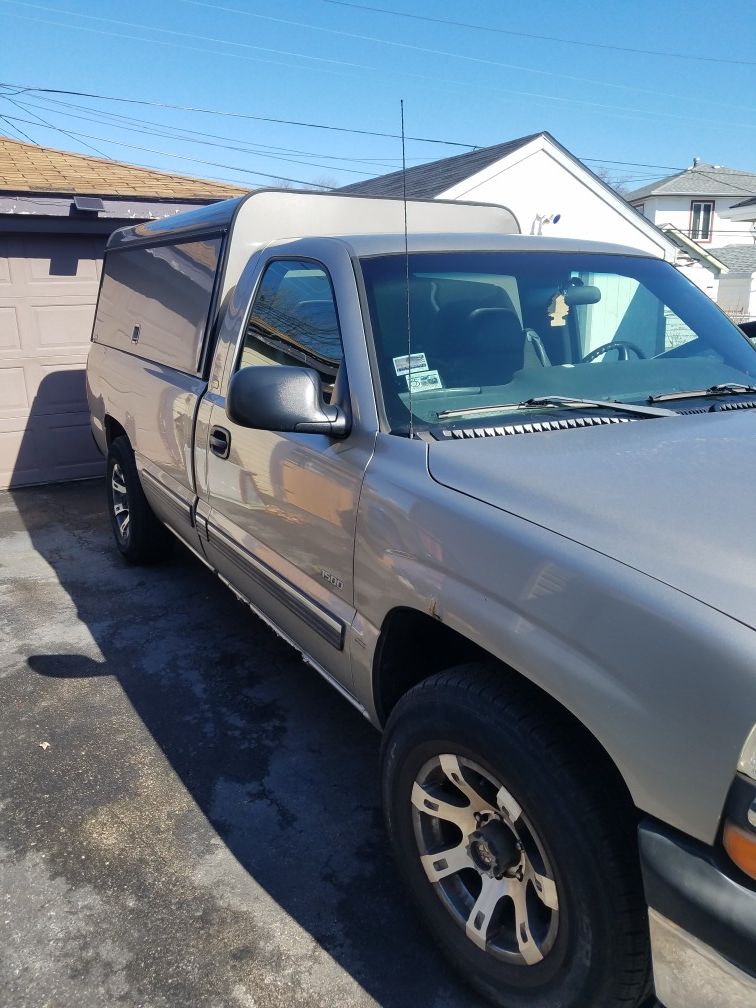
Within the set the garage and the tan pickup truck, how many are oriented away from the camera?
0

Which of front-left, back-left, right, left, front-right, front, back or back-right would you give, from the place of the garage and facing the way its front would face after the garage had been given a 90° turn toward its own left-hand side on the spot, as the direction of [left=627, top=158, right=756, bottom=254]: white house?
front-left

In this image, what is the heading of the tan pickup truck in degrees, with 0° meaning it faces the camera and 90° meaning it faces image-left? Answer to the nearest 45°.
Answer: approximately 315°

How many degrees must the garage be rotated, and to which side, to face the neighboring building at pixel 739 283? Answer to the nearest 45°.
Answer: approximately 135° to its left

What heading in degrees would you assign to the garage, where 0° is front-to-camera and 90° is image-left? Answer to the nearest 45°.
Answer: approximately 0°

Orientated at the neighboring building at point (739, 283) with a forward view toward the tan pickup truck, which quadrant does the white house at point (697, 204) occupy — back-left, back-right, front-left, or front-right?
back-right

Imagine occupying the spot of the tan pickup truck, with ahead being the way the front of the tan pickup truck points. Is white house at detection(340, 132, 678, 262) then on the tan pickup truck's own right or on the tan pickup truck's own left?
on the tan pickup truck's own left

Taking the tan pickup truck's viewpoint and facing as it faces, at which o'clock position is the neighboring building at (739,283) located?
The neighboring building is roughly at 8 o'clock from the tan pickup truck.

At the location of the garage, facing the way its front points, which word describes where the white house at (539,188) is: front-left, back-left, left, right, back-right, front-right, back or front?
back-left

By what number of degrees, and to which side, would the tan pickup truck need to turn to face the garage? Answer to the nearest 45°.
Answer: approximately 180°

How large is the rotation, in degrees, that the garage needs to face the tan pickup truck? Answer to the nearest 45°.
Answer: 0° — it already faces it
